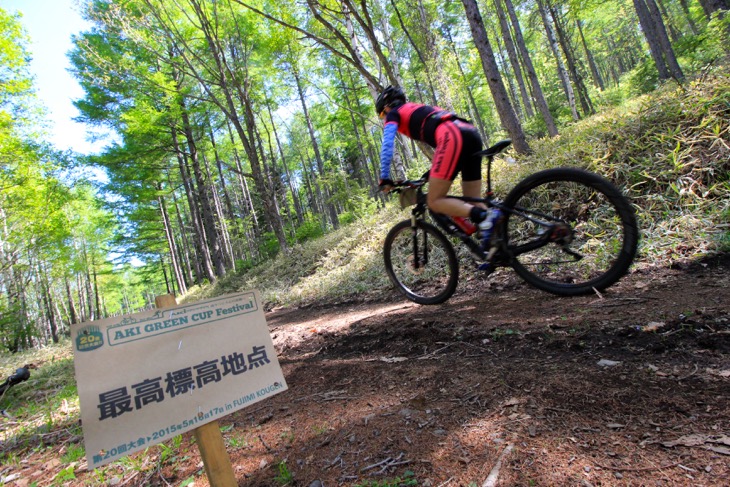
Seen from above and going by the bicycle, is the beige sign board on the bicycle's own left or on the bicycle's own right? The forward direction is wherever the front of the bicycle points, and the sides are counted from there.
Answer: on the bicycle's own left

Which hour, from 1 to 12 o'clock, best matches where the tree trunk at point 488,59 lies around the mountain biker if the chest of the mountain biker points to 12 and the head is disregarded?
The tree trunk is roughly at 2 o'clock from the mountain biker.

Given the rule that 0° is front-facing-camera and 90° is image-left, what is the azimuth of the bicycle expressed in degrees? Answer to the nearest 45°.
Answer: approximately 135°

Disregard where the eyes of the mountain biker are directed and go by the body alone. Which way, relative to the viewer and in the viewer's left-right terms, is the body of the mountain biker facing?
facing away from the viewer and to the left of the viewer

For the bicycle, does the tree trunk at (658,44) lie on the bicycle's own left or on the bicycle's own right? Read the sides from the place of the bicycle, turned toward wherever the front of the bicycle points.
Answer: on the bicycle's own right
